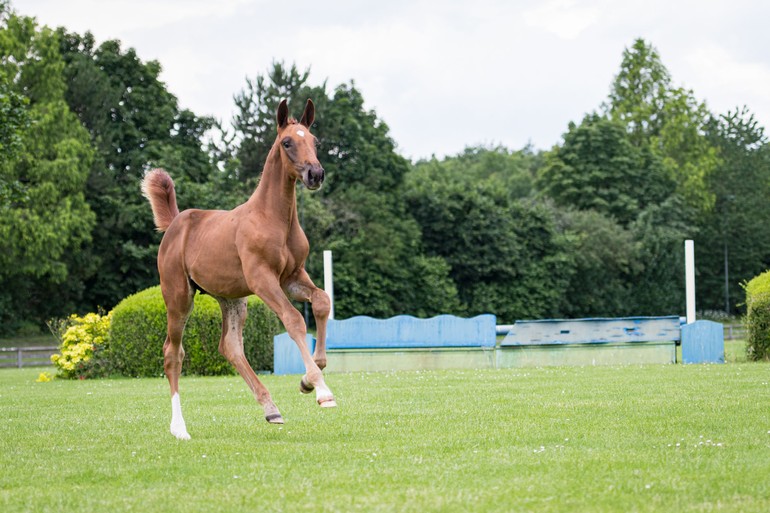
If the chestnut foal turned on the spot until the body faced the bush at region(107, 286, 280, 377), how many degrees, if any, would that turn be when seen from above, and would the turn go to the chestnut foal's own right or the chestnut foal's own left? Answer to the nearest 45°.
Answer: approximately 135° to the chestnut foal's own left

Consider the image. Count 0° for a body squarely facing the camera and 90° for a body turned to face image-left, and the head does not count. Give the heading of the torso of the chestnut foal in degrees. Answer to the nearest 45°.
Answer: approximately 315°

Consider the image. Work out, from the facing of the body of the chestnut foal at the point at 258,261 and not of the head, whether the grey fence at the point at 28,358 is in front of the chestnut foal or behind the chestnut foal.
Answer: behind

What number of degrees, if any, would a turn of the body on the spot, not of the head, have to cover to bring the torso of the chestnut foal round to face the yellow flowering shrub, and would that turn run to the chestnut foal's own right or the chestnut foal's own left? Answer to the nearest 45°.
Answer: approximately 135° to the chestnut foal's own left

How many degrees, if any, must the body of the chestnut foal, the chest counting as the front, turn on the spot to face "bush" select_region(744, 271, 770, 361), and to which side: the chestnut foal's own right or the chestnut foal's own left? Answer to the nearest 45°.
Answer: approximately 90° to the chestnut foal's own left

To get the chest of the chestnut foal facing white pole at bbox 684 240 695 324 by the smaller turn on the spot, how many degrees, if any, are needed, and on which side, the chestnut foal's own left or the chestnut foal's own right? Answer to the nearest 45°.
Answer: approximately 90° to the chestnut foal's own left

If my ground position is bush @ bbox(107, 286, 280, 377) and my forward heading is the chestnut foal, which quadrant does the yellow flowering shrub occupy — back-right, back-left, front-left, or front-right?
back-right

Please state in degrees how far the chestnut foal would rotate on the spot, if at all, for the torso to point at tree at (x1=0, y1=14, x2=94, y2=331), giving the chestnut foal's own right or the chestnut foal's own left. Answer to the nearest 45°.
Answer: approximately 135° to the chestnut foal's own left
